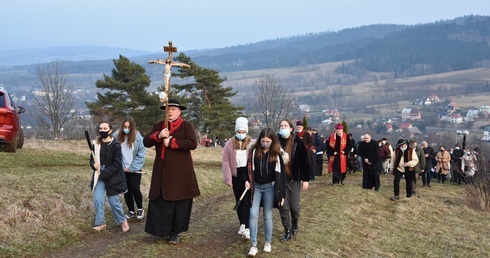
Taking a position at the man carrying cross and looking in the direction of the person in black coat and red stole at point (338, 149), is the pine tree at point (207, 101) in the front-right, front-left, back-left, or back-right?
front-left

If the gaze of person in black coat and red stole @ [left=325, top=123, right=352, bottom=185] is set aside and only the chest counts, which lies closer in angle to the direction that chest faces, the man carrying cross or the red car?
the man carrying cross

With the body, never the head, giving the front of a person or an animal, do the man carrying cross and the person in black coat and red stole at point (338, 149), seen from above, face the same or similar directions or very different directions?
same or similar directions

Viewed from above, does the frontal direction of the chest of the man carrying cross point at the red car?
no

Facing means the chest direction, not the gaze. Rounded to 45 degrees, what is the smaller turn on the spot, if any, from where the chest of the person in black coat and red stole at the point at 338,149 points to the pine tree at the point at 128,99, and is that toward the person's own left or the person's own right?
approximately 135° to the person's own right

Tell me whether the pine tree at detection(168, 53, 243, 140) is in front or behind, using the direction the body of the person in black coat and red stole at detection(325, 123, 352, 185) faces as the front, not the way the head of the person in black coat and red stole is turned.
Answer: behind

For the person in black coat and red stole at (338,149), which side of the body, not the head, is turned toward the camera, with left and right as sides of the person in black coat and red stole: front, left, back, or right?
front

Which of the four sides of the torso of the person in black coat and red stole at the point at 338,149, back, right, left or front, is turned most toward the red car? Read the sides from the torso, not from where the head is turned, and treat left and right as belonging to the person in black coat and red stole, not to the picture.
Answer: right

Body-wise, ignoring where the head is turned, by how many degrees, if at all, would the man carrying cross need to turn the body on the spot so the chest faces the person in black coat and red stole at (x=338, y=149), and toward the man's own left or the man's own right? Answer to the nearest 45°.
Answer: approximately 180°

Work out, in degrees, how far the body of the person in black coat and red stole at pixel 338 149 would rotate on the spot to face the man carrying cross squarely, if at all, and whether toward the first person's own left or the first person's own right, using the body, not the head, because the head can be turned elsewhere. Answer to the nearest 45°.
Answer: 0° — they already face them

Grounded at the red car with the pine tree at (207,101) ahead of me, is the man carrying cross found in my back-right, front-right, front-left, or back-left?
back-right

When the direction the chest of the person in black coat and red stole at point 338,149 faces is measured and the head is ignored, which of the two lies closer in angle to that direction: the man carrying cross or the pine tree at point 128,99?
the man carrying cross

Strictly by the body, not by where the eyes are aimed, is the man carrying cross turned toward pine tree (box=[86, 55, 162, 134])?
no

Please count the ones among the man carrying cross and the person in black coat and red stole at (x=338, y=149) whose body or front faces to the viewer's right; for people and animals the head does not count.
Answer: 0

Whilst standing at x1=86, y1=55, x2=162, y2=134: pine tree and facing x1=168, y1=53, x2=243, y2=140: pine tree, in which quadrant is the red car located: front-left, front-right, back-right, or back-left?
back-right

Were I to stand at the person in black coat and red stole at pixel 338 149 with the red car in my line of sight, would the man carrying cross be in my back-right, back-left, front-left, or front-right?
front-left

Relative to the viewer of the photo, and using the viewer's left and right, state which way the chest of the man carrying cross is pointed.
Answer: facing the viewer and to the left of the viewer
